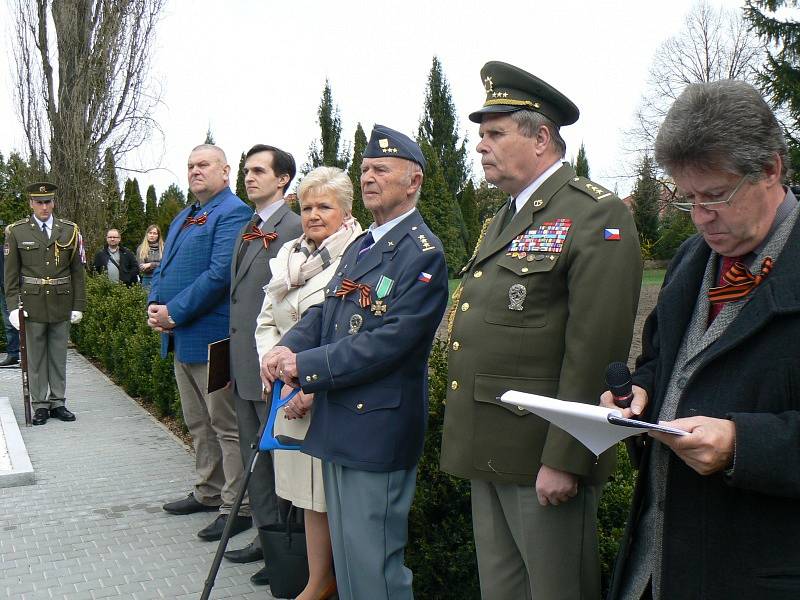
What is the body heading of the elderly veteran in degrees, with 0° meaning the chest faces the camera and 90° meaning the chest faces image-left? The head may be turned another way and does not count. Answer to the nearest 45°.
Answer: approximately 45°

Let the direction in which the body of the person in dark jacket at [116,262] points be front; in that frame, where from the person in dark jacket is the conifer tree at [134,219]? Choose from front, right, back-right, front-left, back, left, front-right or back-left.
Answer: back

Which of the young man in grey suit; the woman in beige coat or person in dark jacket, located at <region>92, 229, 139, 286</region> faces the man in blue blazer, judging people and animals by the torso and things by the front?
the person in dark jacket

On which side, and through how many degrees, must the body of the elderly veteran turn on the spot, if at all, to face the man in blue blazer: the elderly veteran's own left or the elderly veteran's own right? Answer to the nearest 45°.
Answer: approximately 90° to the elderly veteran's own right

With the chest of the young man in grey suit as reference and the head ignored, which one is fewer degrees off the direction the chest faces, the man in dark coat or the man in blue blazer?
the man in dark coat

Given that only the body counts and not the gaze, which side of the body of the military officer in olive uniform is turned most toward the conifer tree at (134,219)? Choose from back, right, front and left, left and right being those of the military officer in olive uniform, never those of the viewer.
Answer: right

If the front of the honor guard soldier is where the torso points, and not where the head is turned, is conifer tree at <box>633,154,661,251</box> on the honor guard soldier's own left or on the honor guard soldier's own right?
on the honor guard soldier's own left

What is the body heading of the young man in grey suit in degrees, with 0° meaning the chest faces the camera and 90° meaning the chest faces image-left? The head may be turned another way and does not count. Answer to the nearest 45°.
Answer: approximately 45°

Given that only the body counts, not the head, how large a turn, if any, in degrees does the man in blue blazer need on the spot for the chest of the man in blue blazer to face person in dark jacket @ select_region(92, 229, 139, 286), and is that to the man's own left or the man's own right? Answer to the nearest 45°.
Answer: approximately 135° to the man's own right

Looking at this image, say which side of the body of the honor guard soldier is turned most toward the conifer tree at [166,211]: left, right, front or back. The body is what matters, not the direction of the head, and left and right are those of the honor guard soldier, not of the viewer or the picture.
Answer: back

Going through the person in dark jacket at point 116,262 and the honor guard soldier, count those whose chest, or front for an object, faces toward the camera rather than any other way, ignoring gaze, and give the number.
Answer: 2

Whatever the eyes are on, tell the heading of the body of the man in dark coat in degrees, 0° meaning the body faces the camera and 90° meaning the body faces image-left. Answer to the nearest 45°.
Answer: approximately 45°

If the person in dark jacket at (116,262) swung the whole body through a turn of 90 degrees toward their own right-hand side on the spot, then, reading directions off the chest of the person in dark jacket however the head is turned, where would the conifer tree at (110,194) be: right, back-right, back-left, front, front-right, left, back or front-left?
right

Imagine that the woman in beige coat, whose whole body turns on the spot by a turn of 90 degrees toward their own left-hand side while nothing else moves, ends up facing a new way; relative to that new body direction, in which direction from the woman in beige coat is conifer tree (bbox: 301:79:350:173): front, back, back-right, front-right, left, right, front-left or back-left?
back-left
